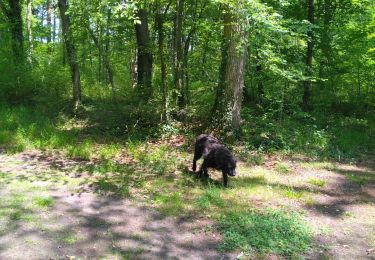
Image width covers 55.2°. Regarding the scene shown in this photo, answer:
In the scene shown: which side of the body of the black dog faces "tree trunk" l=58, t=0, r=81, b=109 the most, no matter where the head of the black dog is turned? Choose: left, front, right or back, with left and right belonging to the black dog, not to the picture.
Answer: back

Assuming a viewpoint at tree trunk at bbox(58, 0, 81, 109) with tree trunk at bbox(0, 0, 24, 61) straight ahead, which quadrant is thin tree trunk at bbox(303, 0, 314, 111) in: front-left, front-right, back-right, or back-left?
back-right

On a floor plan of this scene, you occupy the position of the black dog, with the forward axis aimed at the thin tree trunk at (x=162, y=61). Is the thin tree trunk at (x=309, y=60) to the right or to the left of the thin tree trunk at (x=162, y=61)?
right

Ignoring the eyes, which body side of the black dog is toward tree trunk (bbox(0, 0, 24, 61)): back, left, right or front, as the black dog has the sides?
back

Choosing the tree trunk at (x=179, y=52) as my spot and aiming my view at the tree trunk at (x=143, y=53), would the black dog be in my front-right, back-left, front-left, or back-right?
back-left

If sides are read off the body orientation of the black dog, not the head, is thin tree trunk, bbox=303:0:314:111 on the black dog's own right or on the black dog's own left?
on the black dog's own left

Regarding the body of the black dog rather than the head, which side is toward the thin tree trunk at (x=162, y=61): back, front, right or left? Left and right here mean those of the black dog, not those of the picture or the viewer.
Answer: back

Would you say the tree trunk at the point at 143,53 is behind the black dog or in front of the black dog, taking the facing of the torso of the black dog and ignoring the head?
behind

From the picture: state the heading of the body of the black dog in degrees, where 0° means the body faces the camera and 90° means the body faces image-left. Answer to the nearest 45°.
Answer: approximately 315°
